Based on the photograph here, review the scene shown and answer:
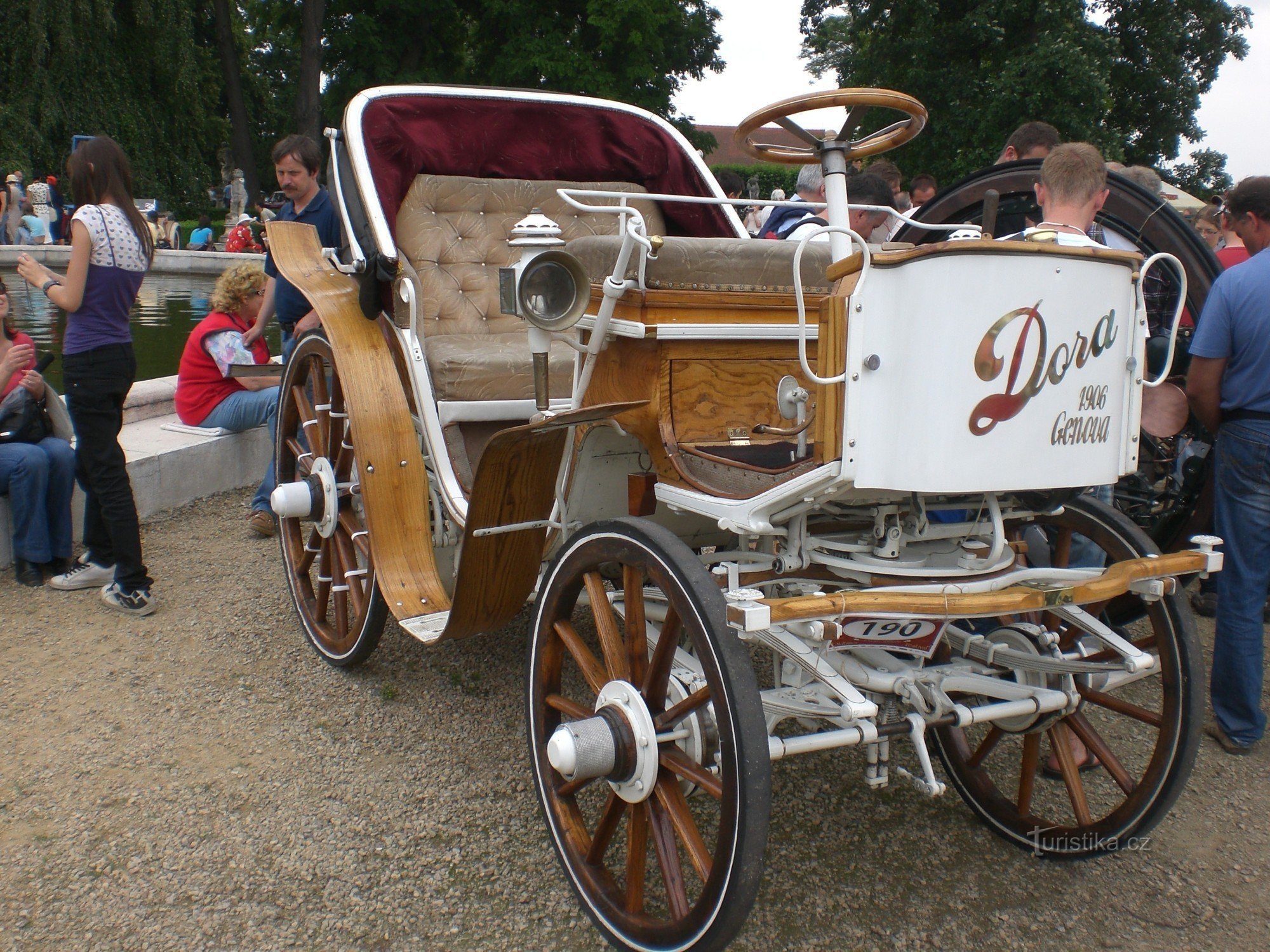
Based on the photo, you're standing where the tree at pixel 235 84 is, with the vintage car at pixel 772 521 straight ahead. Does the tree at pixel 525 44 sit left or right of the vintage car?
left

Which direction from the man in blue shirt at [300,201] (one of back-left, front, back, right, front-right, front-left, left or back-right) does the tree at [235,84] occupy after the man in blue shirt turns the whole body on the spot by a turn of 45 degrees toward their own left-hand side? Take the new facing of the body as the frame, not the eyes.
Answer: back

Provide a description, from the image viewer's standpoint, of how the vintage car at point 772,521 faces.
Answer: facing the viewer and to the right of the viewer

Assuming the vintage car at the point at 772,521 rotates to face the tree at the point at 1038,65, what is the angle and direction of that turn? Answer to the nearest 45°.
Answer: approximately 135° to its left

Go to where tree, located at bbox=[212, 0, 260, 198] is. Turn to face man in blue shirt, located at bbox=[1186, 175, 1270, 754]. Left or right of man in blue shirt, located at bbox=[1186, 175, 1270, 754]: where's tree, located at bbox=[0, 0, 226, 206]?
right

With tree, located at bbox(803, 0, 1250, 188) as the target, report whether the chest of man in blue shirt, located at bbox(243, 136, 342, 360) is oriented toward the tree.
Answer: no

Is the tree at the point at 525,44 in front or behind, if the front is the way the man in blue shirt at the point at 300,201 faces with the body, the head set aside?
behind

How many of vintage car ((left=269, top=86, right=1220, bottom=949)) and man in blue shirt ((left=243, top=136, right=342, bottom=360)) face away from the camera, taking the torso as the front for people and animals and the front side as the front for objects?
0

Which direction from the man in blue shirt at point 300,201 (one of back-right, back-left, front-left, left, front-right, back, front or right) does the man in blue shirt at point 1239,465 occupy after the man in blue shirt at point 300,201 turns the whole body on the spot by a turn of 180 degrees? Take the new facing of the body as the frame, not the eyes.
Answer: right

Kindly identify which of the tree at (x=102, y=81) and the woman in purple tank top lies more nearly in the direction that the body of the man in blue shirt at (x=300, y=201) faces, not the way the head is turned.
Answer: the woman in purple tank top

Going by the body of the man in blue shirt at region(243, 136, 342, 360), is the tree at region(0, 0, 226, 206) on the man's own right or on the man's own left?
on the man's own right

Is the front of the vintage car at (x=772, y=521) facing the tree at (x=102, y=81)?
no

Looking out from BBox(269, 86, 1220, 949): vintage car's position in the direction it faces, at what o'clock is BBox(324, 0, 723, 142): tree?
The tree is roughly at 7 o'clock from the vintage car.

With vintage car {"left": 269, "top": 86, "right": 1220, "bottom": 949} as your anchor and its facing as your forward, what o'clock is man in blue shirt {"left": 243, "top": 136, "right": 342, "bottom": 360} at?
The man in blue shirt is roughly at 6 o'clock from the vintage car.

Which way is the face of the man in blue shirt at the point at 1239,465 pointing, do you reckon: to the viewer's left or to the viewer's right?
to the viewer's left

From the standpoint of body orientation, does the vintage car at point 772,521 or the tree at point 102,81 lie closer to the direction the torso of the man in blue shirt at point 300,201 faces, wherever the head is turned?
the vintage car
